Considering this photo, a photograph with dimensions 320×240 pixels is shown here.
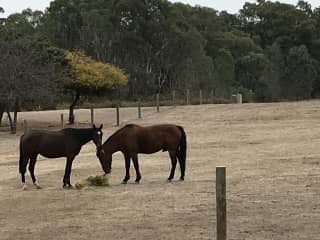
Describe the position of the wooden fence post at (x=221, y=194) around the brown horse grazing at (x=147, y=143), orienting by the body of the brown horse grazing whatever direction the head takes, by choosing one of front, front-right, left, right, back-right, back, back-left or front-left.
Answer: left

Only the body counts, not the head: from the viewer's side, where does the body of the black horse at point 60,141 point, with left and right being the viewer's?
facing to the right of the viewer

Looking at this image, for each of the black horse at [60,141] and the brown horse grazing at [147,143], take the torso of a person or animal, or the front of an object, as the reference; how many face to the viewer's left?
1

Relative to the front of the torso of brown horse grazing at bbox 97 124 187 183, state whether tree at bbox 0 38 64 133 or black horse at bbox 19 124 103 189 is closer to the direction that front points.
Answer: the black horse

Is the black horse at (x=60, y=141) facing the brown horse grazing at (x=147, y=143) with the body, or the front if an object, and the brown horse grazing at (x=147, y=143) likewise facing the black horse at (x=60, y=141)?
yes

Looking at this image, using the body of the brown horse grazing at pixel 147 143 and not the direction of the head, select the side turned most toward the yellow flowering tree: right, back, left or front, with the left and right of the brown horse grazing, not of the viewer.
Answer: right

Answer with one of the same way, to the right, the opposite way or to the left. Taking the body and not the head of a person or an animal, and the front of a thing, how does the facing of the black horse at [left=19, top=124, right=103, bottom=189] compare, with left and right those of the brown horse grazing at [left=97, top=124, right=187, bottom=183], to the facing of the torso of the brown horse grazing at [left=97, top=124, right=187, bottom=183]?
the opposite way

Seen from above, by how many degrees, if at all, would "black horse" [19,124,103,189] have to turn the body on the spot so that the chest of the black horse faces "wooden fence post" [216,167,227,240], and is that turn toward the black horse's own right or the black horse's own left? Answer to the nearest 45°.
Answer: approximately 90° to the black horse's own right

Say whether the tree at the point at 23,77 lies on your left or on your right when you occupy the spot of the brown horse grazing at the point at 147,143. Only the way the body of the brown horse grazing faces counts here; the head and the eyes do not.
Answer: on your right

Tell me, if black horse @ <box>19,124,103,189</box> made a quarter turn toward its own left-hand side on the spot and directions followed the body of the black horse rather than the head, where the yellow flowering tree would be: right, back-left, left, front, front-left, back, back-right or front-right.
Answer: front

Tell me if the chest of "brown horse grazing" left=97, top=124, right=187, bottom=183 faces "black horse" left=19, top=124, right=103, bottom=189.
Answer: yes

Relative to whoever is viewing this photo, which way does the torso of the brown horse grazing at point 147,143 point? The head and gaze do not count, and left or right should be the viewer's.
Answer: facing to the left of the viewer
